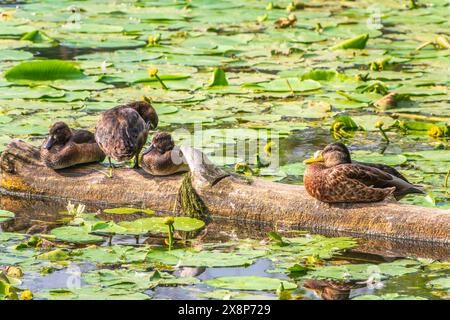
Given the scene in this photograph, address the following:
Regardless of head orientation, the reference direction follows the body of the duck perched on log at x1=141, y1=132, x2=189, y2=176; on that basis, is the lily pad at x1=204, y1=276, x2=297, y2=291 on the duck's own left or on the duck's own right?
on the duck's own left

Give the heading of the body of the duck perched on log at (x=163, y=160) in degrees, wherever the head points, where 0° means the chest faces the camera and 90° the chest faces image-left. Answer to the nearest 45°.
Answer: approximately 45°

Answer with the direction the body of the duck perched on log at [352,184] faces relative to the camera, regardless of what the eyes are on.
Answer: to the viewer's left

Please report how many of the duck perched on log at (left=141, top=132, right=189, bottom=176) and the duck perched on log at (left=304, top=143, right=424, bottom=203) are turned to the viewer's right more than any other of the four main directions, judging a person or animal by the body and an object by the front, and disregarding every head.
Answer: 0

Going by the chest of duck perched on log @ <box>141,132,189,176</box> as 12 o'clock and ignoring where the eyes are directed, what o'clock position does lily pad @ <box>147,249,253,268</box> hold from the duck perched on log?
The lily pad is roughly at 10 o'clock from the duck perched on log.

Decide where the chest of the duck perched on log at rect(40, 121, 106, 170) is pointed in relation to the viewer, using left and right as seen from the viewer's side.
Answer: facing the viewer and to the left of the viewer

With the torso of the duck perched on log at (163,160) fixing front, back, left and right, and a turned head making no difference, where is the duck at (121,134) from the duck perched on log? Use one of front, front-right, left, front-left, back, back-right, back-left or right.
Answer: front

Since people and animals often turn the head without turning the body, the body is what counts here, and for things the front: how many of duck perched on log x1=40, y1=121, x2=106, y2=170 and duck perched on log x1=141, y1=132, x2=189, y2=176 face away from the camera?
0

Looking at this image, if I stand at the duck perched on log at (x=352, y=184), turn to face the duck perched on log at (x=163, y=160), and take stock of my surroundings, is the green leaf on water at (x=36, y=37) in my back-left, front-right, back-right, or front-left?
front-right
